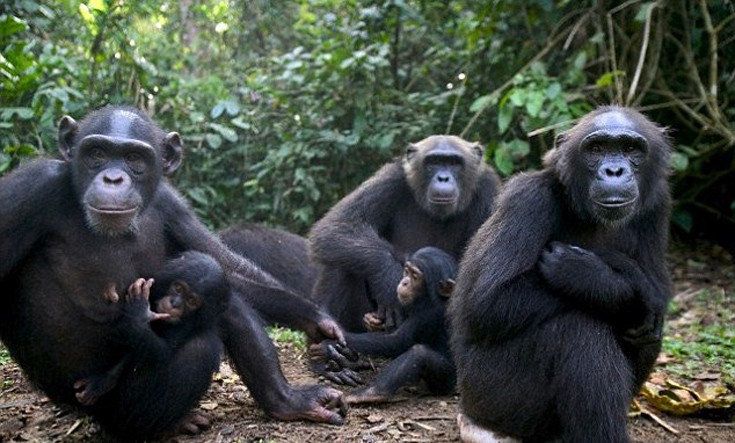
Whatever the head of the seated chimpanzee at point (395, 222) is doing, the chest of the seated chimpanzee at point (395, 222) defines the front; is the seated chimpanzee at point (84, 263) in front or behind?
in front

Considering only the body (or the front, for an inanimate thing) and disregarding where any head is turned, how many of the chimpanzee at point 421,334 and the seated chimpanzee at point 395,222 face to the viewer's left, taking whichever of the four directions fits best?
1

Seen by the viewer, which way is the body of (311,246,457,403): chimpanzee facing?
to the viewer's left

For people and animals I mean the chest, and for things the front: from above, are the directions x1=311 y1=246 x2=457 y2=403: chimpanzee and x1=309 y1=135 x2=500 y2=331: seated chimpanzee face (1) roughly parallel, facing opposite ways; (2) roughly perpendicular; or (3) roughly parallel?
roughly perpendicular

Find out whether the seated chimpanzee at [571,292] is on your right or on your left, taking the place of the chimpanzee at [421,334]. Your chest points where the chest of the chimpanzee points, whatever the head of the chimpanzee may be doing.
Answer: on your left

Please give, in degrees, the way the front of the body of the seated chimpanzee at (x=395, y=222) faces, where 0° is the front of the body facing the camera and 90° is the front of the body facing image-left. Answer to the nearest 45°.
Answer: approximately 0°

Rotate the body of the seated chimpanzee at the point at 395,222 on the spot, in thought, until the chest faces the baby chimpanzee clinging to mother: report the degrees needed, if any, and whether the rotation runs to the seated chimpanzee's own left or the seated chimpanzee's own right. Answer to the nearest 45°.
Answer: approximately 45° to the seated chimpanzee's own right
